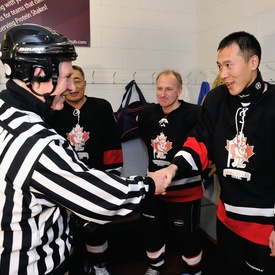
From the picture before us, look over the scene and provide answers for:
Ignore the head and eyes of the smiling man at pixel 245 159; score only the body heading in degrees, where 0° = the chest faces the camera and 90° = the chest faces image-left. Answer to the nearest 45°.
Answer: approximately 45°

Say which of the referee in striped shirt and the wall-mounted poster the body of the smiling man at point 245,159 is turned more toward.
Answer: the referee in striped shirt

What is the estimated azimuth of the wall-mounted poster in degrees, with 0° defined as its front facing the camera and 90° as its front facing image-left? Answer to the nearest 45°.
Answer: approximately 0°

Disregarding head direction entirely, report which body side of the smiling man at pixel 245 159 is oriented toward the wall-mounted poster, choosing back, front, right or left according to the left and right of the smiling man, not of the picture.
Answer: right

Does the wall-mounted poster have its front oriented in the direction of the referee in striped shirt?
yes

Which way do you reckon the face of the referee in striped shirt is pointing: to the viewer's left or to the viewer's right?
to the viewer's right

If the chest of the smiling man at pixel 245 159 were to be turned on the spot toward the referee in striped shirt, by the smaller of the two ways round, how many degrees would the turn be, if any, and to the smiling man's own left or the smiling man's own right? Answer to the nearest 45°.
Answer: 0° — they already face them
